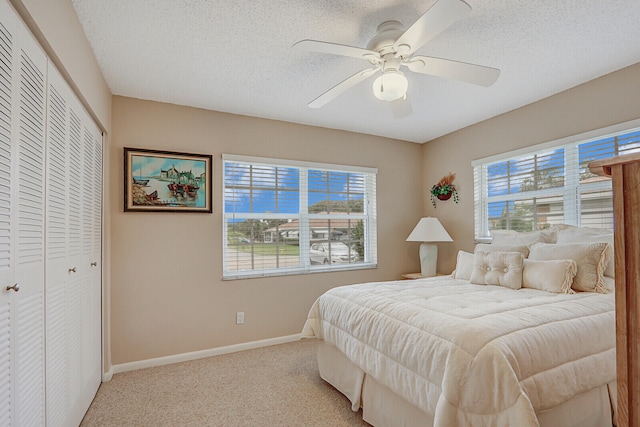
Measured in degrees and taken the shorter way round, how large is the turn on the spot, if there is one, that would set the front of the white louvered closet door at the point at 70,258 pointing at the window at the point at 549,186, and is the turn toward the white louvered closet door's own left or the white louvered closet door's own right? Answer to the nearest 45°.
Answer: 0° — it already faces it

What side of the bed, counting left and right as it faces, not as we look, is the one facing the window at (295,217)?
right

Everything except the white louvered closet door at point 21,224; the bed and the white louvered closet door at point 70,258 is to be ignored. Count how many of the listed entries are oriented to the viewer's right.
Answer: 2

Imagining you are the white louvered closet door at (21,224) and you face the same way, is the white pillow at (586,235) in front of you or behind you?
in front

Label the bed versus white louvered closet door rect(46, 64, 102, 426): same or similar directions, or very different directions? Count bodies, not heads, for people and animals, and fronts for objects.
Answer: very different directions

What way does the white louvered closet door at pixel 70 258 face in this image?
to the viewer's right

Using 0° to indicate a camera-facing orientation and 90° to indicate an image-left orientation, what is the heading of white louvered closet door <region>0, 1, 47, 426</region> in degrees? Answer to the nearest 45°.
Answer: approximately 270°

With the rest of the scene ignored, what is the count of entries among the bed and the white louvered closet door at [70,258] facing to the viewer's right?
1

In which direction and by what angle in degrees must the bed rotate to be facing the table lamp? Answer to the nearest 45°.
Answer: approximately 135° to its right

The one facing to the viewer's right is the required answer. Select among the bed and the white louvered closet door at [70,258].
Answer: the white louvered closet door

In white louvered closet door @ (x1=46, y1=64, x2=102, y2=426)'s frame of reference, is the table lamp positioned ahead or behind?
ahead

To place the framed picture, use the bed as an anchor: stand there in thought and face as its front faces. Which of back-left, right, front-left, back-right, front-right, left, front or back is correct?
front-right

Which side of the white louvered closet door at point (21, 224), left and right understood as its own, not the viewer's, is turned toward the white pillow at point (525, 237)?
front

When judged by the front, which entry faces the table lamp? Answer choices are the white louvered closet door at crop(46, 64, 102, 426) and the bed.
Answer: the white louvered closet door

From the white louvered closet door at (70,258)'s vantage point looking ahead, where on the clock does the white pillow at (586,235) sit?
The white pillow is roughly at 1 o'clock from the white louvered closet door.
